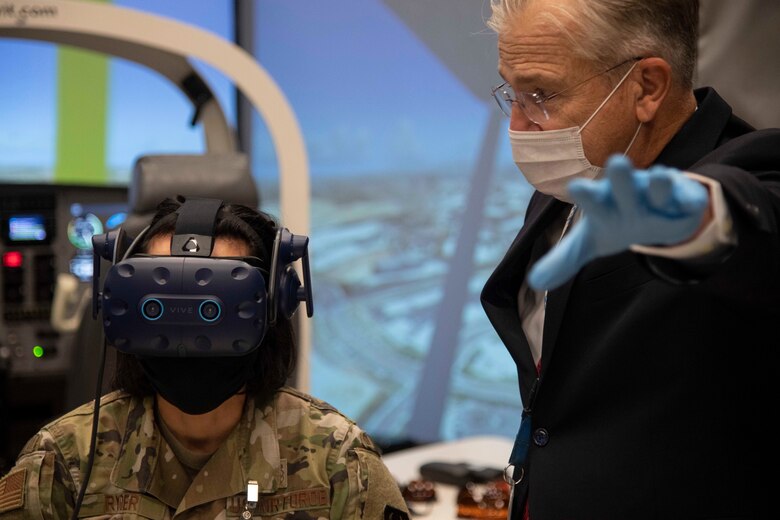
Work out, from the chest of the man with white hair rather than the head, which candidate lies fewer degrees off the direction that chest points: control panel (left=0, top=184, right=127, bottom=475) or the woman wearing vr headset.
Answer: the woman wearing vr headset

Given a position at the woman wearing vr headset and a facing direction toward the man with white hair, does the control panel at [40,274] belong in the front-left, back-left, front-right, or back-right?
back-left

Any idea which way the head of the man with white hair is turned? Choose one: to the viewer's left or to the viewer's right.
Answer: to the viewer's left

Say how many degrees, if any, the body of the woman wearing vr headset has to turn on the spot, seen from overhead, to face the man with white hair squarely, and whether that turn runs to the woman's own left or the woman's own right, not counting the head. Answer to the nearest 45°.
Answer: approximately 45° to the woman's own left

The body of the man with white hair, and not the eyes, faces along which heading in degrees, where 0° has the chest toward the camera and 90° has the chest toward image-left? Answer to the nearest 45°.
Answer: approximately 45°

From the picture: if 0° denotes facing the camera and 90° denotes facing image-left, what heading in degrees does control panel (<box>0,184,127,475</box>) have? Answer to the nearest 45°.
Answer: approximately 0°

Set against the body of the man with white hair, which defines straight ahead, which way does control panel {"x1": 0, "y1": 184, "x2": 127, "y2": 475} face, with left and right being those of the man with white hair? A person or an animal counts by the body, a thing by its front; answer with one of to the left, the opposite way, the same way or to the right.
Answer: to the left

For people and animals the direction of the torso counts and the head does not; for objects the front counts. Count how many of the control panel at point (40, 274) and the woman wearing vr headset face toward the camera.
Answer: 2

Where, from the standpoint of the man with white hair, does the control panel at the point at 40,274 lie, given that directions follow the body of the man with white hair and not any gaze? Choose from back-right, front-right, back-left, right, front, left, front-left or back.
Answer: right

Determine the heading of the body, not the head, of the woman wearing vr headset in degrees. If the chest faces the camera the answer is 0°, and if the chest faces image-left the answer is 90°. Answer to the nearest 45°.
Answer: approximately 0°

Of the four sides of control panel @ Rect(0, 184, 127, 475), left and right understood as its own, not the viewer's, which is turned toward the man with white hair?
front
